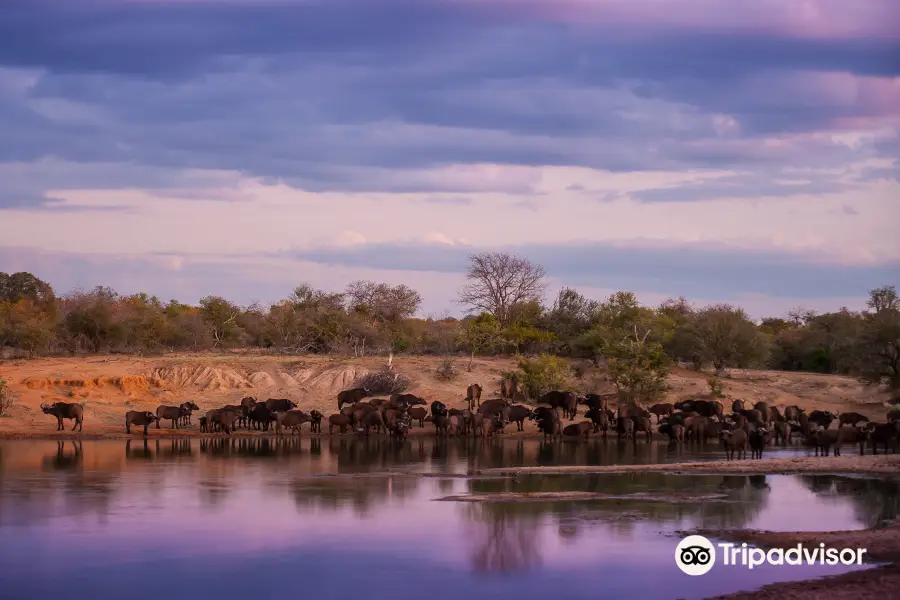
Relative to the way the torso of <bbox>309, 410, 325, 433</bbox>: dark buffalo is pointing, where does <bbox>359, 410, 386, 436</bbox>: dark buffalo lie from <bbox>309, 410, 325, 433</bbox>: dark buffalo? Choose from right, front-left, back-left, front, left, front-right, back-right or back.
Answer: front-left

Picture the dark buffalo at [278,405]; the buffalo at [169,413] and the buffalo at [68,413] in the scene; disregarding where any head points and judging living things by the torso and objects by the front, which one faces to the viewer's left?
the buffalo at [68,413]

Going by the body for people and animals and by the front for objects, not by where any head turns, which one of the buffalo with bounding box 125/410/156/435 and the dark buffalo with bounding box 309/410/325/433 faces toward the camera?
the dark buffalo

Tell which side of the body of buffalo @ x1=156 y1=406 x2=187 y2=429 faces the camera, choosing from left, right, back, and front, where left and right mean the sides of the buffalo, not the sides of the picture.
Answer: right

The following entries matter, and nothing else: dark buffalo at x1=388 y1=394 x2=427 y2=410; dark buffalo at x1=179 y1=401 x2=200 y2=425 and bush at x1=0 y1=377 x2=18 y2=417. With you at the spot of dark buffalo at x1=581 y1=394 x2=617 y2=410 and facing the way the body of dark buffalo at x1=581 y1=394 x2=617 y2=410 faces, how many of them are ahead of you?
3

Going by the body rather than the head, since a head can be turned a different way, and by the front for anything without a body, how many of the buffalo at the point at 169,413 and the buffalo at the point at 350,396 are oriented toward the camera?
0

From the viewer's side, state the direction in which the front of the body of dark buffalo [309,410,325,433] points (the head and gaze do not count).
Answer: toward the camera

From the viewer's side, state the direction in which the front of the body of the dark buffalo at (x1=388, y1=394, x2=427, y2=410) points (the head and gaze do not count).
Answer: to the viewer's right

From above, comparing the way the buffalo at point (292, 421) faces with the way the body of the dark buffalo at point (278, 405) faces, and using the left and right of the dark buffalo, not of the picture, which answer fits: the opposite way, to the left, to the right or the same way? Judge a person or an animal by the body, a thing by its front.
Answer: the same way
